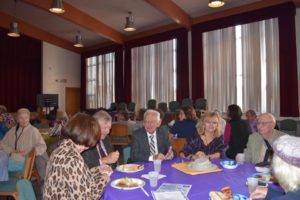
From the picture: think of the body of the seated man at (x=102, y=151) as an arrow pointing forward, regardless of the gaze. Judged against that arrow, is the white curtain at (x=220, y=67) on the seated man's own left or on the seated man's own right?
on the seated man's own left

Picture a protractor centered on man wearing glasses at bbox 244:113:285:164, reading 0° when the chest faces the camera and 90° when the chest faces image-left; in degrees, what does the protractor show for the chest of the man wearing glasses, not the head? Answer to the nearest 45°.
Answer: approximately 45°

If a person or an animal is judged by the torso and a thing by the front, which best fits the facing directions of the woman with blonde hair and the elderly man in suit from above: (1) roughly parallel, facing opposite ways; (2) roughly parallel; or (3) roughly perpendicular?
roughly parallel

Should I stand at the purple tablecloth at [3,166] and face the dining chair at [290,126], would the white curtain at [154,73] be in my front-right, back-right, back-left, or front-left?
front-left

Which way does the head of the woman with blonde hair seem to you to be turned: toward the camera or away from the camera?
toward the camera

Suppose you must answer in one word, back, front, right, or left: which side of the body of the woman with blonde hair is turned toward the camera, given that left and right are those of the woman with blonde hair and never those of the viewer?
front

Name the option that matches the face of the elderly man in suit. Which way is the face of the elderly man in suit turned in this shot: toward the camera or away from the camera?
toward the camera

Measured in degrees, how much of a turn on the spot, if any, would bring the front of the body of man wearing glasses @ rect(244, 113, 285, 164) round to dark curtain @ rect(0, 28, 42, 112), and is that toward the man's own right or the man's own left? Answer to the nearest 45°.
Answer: approximately 90° to the man's own right

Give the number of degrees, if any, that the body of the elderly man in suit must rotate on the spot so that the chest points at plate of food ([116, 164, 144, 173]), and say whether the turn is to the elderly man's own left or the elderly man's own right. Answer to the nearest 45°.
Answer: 0° — they already face it

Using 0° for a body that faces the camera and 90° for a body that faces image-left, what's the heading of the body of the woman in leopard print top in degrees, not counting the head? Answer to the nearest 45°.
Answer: approximately 225°

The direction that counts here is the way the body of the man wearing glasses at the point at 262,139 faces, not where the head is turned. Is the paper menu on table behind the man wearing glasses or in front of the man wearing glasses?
in front

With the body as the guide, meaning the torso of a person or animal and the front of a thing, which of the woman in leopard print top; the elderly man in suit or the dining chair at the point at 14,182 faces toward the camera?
the elderly man in suit
